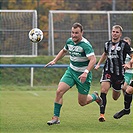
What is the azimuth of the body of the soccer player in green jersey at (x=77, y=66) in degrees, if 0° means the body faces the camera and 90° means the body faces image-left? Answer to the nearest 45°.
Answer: approximately 45°

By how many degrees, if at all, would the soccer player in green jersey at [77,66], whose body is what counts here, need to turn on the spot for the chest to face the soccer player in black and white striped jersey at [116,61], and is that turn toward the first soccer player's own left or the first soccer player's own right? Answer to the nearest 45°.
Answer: approximately 180°

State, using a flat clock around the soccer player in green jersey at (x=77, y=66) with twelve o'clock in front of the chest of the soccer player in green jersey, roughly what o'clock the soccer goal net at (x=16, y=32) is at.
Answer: The soccer goal net is roughly at 4 o'clock from the soccer player in green jersey.
